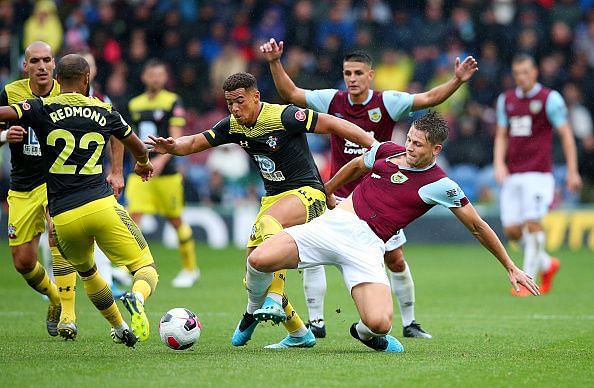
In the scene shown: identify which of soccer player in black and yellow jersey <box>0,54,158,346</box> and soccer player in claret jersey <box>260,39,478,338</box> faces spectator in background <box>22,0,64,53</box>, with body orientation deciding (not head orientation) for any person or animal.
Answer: the soccer player in black and yellow jersey

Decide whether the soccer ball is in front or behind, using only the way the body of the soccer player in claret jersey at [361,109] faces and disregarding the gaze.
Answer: in front

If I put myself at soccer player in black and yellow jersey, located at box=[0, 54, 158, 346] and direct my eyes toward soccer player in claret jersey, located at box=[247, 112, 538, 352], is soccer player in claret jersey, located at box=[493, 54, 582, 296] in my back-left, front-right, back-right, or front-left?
front-left

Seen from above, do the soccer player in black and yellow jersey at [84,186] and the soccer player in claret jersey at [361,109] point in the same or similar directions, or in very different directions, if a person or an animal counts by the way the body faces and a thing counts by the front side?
very different directions

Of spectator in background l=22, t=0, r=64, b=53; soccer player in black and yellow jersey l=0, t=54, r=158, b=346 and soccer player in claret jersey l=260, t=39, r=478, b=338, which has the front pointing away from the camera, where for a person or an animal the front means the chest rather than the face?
the soccer player in black and yellow jersey

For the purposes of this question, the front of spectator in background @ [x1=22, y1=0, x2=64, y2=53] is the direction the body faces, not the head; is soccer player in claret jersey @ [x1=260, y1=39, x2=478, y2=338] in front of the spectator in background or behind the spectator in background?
in front

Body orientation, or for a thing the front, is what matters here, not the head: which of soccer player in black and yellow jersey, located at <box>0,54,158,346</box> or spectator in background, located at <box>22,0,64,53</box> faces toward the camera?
the spectator in background

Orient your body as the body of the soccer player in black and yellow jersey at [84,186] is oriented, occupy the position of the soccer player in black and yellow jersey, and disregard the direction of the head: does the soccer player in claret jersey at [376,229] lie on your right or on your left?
on your right

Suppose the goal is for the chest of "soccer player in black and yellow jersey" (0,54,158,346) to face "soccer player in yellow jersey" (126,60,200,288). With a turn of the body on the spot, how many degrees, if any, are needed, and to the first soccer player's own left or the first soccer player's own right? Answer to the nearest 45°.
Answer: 0° — they already face them

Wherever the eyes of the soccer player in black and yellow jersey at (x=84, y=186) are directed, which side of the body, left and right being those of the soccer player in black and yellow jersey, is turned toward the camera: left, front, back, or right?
back

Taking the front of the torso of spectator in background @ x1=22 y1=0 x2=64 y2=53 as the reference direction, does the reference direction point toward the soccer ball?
yes

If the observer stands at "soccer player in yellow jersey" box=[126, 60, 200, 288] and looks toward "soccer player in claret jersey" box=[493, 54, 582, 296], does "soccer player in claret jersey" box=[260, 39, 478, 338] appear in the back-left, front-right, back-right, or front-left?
front-right

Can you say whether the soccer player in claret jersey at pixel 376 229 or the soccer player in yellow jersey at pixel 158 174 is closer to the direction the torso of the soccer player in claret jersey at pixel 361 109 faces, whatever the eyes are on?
the soccer player in claret jersey

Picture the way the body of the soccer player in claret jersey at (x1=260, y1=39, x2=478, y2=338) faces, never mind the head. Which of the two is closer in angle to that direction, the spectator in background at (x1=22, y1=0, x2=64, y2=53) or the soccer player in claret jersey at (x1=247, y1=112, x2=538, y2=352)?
the soccer player in claret jersey

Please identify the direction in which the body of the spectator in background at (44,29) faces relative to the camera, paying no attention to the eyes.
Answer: toward the camera
